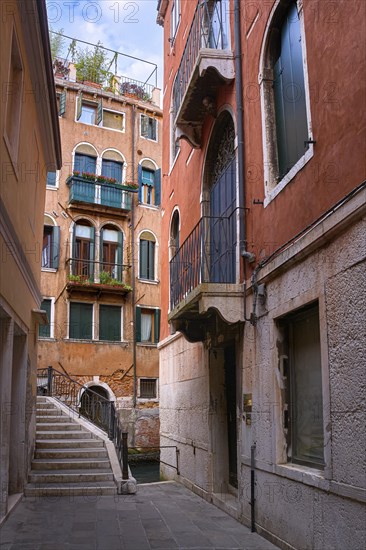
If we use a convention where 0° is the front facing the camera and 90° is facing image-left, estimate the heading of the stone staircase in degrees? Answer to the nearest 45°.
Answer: approximately 0°

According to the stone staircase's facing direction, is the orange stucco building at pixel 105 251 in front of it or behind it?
behind
